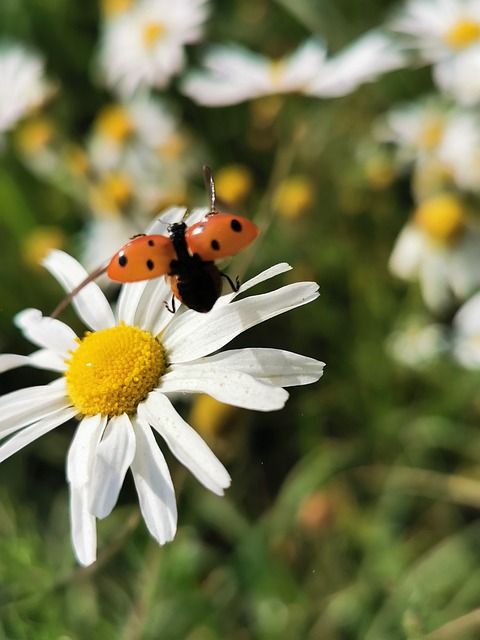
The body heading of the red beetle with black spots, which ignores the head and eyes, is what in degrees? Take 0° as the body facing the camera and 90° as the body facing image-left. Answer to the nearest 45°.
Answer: approximately 180°

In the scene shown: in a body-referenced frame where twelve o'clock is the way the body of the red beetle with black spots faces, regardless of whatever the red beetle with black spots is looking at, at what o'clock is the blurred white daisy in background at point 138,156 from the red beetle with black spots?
The blurred white daisy in background is roughly at 12 o'clock from the red beetle with black spots.

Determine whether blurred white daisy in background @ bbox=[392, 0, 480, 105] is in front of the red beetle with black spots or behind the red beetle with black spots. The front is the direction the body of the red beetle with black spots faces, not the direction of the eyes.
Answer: in front

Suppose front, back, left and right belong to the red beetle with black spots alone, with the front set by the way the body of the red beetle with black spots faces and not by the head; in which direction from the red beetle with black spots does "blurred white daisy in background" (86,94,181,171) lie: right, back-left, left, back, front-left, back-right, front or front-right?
front

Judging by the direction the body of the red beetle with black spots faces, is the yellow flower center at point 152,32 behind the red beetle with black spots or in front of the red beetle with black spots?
in front

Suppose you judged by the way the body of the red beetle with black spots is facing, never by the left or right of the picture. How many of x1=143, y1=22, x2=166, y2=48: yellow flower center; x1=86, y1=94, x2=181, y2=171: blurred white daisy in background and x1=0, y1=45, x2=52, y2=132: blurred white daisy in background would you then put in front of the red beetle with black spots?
3

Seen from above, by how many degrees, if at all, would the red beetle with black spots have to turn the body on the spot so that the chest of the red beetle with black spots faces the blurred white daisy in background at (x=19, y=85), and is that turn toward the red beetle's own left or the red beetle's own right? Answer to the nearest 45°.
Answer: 0° — it already faces it

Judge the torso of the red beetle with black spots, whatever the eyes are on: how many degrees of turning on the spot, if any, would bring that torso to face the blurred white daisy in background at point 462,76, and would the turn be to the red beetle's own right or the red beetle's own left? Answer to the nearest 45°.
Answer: approximately 45° to the red beetle's own right
